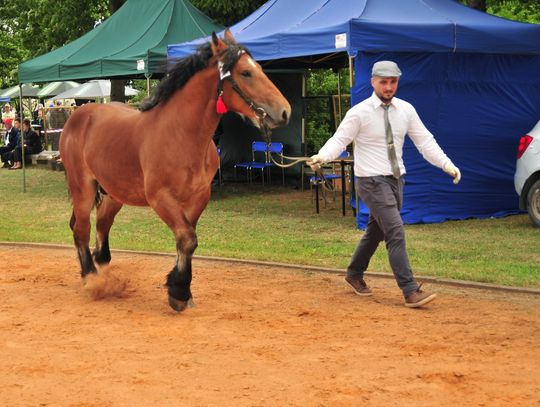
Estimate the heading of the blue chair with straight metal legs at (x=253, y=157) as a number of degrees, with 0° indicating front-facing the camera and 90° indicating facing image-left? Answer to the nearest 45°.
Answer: approximately 45°

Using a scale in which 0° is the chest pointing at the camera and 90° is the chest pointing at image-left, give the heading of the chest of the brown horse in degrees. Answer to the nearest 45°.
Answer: approximately 315°

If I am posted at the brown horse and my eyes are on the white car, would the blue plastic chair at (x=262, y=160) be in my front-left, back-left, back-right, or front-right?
front-left

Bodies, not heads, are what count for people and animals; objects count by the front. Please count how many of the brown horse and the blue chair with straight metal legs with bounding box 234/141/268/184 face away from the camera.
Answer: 0

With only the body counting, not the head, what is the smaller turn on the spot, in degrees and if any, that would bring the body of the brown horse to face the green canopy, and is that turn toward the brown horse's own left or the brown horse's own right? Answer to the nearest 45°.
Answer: approximately 135° to the brown horse's own left

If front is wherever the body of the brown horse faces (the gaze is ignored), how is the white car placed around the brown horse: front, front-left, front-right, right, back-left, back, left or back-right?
left

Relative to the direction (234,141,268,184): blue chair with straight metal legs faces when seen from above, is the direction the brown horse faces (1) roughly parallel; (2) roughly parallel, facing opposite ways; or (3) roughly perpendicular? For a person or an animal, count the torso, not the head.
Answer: roughly perpendicular

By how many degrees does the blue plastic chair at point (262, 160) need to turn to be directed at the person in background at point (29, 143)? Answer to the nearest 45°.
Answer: approximately 90° to its right

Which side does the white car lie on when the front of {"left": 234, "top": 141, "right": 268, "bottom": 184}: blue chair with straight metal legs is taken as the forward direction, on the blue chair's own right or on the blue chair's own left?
on the blue chair's own left

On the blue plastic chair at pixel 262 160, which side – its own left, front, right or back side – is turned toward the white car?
left

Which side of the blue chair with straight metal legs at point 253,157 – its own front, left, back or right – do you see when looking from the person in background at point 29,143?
right

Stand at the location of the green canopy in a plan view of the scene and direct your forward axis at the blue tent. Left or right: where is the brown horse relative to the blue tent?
right

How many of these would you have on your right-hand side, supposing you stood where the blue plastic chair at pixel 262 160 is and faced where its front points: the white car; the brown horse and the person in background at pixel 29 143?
1

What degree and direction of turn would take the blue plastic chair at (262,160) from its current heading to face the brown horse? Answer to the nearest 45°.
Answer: approximately 45° to its left

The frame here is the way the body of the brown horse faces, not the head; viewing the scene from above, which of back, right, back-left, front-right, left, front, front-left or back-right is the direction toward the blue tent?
left
